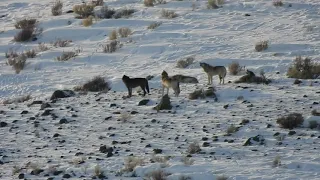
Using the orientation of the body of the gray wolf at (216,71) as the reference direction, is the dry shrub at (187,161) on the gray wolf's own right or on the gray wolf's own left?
on the gray wolf's own left

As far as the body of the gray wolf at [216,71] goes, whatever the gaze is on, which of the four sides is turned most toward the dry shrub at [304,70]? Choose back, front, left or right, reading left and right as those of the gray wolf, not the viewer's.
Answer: back

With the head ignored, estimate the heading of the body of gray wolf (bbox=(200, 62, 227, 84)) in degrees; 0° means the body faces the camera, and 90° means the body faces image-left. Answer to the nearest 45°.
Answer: approximately 90°

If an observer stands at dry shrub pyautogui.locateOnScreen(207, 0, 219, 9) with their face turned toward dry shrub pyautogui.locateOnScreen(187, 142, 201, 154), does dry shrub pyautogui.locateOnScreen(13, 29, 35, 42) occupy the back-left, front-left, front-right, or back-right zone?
front-right

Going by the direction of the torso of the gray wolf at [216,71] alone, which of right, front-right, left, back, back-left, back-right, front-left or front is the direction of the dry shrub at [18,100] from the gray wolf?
front

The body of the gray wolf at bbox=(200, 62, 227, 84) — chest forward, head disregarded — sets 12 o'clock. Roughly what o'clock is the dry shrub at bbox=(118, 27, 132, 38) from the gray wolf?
The dry shrub is roughly at 2 o'clock from the gray wolf.

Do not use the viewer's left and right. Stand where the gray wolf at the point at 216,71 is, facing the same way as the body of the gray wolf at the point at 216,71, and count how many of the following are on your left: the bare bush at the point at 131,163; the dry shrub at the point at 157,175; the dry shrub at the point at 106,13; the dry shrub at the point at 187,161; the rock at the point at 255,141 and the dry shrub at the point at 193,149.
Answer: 5

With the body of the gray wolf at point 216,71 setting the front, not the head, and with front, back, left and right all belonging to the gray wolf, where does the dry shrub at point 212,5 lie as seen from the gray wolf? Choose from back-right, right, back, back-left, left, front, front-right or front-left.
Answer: right

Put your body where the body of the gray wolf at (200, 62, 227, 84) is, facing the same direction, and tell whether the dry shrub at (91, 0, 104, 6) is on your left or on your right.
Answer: on your right

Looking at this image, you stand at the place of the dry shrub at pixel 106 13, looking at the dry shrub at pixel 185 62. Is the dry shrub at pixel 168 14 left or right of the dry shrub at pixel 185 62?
left

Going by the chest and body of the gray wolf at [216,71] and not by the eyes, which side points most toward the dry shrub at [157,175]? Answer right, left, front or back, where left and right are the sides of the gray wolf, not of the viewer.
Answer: left

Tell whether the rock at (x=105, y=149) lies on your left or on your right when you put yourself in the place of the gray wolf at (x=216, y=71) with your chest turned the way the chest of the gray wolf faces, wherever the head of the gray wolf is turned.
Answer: on your left

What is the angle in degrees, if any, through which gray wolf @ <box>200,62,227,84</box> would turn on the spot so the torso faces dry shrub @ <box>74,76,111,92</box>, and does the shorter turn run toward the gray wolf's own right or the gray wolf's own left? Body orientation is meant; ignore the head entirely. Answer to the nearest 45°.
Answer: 0° — it already faces it

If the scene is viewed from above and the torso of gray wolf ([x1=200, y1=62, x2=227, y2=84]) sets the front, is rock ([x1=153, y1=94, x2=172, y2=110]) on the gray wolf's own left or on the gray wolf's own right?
on the gray wolf's own left
